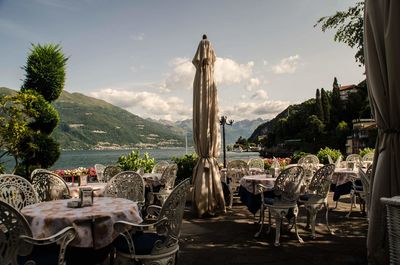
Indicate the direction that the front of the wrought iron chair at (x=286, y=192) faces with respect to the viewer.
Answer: facing away from the viewer and to the left of the viewer

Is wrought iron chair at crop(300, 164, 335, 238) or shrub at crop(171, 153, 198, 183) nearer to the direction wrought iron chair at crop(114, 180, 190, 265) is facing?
the shrub

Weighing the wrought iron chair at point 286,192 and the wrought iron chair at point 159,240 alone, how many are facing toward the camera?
0

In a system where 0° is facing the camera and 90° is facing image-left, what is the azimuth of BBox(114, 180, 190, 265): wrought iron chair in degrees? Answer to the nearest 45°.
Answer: approximately 135°

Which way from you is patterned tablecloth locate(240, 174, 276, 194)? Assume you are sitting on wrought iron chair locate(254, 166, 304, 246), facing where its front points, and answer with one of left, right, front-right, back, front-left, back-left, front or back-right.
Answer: front

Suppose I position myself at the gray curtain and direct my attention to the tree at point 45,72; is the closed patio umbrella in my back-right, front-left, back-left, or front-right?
front-right

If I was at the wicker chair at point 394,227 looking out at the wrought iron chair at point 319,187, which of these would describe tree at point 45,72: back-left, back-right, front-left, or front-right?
front-left

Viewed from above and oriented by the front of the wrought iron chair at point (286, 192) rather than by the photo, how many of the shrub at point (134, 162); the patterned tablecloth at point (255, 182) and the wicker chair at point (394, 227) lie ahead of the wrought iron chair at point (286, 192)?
2

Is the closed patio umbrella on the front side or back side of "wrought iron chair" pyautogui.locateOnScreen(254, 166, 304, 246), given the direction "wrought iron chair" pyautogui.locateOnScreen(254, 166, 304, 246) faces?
on the front side

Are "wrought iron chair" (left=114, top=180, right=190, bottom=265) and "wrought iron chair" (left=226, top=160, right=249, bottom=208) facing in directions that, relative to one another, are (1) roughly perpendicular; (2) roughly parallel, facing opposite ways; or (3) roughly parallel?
roughly parallel, facing opposite ways

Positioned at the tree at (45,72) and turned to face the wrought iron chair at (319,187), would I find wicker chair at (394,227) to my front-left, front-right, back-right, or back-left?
front-right

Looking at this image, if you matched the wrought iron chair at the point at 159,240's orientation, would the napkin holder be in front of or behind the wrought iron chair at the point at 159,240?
in front

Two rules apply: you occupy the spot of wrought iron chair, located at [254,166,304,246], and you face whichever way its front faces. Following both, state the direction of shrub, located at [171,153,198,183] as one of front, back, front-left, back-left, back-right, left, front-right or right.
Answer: front

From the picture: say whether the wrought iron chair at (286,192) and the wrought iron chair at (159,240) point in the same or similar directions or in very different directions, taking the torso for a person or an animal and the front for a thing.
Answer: same or similar directions

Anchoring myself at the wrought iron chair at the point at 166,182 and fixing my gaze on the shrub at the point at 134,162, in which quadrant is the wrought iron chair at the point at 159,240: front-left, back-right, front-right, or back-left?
back-left

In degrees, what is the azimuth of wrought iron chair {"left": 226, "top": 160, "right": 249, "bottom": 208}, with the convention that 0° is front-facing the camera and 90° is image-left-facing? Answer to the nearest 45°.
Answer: approximately 315°

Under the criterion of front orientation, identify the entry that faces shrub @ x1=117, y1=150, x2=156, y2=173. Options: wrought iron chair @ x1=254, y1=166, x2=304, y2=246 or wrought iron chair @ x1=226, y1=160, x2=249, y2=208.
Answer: wrought iron chair @ x1=254, y1=166, x2=304, y2=246
